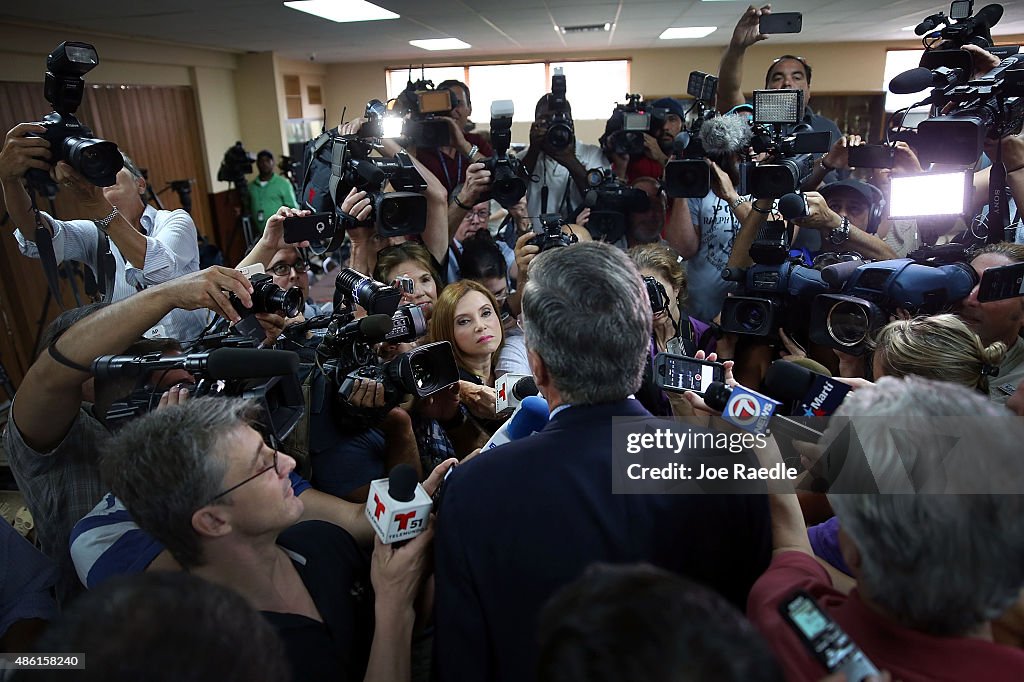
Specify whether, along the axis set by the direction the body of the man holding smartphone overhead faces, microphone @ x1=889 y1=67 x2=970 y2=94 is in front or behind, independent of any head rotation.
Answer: in front

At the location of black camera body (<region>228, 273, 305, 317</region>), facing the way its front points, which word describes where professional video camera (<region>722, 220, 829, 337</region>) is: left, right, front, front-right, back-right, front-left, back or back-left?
front-left

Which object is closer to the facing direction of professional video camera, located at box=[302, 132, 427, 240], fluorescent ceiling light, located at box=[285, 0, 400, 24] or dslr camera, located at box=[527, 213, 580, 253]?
the dslr camera

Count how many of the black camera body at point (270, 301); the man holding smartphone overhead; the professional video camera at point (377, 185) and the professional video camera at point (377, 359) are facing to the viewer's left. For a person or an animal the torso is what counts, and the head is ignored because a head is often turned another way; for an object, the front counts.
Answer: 0

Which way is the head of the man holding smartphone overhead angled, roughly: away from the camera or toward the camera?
toward the camera

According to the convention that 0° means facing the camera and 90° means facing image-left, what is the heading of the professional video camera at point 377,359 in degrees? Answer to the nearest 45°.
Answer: approximately 315°

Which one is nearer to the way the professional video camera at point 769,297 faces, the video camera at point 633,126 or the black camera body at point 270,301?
the black camera body

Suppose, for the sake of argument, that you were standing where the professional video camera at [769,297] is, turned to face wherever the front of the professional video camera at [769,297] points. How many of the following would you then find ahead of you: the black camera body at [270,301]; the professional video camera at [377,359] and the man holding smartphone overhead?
2

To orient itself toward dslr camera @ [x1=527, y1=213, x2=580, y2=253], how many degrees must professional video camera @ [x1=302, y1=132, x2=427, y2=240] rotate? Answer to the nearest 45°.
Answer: approximately 45° to its left

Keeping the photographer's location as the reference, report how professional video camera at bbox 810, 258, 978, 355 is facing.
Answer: facing the viewer and to the left of the viewer

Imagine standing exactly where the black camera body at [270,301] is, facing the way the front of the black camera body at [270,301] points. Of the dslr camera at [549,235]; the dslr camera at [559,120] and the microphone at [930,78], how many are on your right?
0

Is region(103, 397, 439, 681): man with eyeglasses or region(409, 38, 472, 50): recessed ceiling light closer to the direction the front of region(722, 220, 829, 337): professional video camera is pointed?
the man with eyeglasses

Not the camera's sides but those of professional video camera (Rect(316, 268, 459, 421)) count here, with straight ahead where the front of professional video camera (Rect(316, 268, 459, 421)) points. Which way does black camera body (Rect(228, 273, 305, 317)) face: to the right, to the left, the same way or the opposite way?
the same way

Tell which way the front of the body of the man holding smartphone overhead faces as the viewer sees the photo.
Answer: toward the camera
